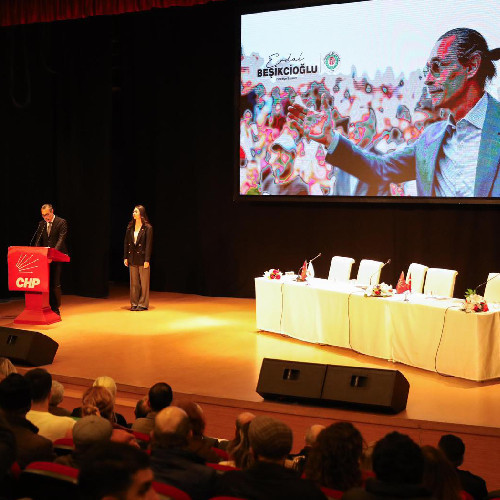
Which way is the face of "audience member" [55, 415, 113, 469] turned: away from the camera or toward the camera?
away from the camera

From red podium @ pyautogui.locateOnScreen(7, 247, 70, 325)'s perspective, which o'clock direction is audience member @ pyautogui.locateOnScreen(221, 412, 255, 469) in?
The audience member is roughly at 10 o'clock from the red podium.

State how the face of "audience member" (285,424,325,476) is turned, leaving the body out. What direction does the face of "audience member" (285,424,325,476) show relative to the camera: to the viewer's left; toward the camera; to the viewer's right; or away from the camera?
away from the camera

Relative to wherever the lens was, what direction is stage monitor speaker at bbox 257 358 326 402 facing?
facing away from the viewer

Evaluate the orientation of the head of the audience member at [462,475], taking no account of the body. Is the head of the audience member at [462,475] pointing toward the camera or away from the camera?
away from the camera

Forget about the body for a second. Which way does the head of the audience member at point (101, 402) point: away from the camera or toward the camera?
away from the camera

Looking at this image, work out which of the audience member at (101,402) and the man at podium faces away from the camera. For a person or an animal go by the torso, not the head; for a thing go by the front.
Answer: the audience member

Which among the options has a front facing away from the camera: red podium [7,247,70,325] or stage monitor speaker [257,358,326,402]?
the stage monitor speaker

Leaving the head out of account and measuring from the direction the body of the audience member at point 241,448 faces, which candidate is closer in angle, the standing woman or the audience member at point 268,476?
the standing woman

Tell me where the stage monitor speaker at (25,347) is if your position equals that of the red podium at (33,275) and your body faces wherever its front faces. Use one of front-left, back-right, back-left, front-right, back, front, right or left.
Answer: front-left

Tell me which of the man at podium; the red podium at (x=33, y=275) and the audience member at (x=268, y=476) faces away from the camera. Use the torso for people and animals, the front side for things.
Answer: the audience member

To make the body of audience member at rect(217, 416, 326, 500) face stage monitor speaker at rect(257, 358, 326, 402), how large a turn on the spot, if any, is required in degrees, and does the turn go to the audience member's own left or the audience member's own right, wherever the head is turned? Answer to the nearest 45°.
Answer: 0° — they already face it

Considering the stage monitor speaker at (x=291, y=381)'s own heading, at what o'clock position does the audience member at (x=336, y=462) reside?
The audience member is roughly at 6 o'clock from the stage monitor speaker.

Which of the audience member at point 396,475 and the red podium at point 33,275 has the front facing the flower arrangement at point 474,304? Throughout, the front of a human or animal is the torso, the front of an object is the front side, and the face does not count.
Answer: the audience member

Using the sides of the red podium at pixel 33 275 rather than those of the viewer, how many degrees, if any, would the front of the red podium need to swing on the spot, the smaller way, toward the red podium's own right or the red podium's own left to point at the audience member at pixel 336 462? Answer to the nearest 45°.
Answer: approximately 45° to the red podium's own left

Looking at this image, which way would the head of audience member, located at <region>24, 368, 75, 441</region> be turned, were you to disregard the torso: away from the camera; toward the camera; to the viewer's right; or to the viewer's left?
away from the camera

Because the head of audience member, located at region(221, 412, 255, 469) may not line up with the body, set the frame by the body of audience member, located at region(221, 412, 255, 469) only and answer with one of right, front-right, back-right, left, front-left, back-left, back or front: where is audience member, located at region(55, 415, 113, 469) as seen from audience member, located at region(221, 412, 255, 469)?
back-left

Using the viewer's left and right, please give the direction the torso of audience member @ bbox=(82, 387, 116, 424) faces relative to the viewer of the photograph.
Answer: facing away from the viewer
